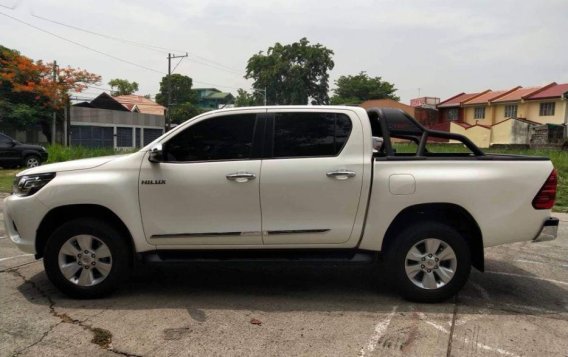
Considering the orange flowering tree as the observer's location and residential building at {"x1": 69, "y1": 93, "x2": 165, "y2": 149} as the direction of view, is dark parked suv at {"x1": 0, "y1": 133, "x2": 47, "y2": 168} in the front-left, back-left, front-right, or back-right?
back-right

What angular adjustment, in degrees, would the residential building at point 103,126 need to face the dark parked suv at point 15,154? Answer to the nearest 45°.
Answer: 0° — it already faces it

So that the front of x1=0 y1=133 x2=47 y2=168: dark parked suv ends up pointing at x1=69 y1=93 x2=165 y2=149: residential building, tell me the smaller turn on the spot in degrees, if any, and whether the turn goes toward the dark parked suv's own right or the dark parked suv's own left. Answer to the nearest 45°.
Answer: approximately 90° to the dark parked suv's own left

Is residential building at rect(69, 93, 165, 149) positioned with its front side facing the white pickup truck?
yes

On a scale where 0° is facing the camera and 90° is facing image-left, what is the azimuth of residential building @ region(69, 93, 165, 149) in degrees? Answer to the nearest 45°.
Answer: approximately 0°

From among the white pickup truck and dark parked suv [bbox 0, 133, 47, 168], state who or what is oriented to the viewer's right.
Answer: the dark parked suv

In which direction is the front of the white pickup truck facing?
to the viewer's left

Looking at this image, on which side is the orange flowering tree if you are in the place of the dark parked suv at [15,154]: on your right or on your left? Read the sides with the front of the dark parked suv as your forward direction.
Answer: on your left

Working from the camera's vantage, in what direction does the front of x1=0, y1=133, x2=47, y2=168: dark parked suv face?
facing to the right of the viewer

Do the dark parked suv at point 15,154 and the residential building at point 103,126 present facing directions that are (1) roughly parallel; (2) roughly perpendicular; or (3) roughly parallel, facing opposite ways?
roughly perpendicular
